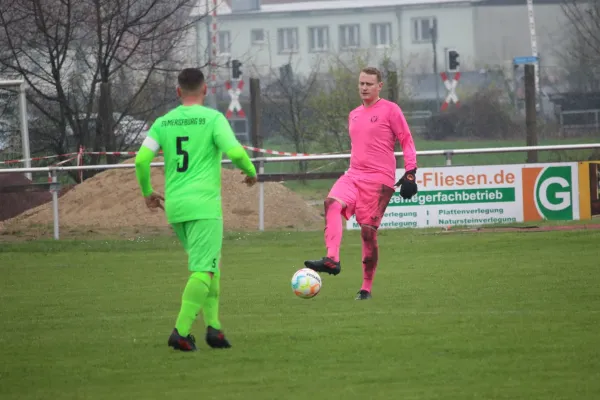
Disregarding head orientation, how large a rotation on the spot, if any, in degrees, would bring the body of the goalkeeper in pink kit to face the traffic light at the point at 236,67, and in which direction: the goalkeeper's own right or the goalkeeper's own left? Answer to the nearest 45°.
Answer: approximately 135° to the goalkeeper's own right

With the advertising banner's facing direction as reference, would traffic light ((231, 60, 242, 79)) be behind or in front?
behind

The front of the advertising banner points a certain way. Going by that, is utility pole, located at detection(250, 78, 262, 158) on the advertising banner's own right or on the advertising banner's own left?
on the advertising banner's own right

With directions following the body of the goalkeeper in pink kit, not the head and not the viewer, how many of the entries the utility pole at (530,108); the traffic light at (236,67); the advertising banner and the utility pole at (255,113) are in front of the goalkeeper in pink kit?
0

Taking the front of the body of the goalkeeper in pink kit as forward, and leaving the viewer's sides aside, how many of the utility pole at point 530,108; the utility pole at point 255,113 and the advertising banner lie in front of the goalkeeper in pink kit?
0

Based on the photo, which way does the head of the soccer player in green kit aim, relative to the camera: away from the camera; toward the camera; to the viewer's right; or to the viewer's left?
away from the camera

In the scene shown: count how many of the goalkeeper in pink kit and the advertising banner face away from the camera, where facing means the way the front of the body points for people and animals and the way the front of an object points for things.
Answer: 0

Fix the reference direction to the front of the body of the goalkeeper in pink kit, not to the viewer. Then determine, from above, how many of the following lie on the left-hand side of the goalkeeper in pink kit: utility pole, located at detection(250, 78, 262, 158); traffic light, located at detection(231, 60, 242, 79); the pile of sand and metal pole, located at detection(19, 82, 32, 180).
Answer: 0

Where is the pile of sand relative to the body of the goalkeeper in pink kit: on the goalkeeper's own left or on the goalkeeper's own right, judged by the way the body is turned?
on the goalkeeper's own right

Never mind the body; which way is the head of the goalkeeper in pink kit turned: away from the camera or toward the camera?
toward the camera

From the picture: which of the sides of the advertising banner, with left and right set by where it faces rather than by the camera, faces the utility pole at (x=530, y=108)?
back

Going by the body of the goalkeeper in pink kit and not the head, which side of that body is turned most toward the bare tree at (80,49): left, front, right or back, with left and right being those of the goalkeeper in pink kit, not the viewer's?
right

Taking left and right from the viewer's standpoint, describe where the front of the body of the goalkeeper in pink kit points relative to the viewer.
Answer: facing the viewer and to the left of the viewer

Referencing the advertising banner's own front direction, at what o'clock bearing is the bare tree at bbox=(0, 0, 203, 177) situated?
The bare tree is roughly at 4 o'clock from the advertising banner.

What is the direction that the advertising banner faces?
toward the camera
